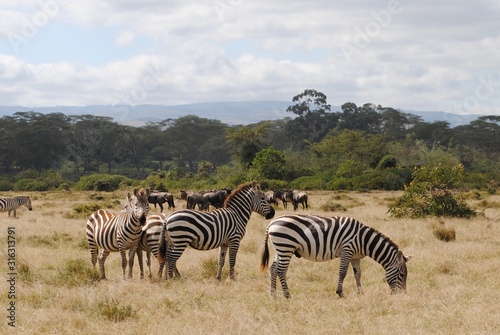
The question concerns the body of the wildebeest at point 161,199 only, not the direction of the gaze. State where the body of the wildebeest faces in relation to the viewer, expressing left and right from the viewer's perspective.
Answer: facing to the left of the viewer

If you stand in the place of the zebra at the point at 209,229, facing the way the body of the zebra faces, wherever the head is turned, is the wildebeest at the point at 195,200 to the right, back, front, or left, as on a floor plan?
left

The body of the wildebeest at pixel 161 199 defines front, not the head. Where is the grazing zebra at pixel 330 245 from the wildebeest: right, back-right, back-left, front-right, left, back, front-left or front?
left

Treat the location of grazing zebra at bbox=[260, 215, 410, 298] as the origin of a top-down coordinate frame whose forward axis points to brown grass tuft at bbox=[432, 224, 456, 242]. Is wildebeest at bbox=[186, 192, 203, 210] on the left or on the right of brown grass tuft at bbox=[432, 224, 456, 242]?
left

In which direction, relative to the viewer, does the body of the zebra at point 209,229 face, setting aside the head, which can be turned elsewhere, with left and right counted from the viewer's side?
facing to the right of the viewer
